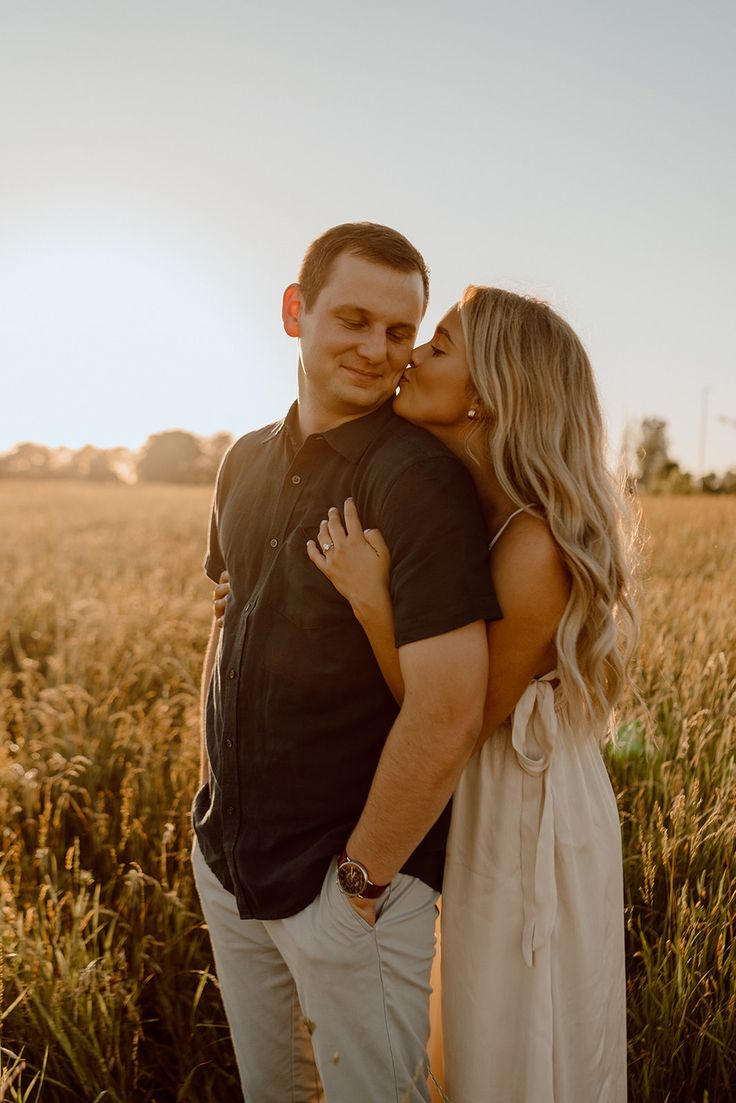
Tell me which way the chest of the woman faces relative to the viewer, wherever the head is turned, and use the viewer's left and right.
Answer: facing to the left of the viewer

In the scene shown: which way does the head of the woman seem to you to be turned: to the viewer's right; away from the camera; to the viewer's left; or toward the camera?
to the viewer's left
